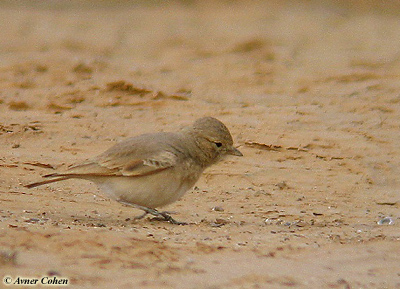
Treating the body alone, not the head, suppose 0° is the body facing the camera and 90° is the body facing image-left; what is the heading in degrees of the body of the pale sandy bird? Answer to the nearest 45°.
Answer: approximately 270°

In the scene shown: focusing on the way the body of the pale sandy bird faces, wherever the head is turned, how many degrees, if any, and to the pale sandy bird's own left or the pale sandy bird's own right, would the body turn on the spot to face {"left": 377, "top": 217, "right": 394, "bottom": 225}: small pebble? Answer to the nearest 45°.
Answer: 0° — it already faces it

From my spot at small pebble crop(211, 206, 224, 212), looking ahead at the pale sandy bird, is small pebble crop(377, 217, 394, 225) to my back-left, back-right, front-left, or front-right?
back-left

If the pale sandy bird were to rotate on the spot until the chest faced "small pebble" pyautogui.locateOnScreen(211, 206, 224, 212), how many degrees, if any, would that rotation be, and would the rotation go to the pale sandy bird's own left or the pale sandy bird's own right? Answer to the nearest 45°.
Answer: approximately 45° to the pale sandy bird's own left
